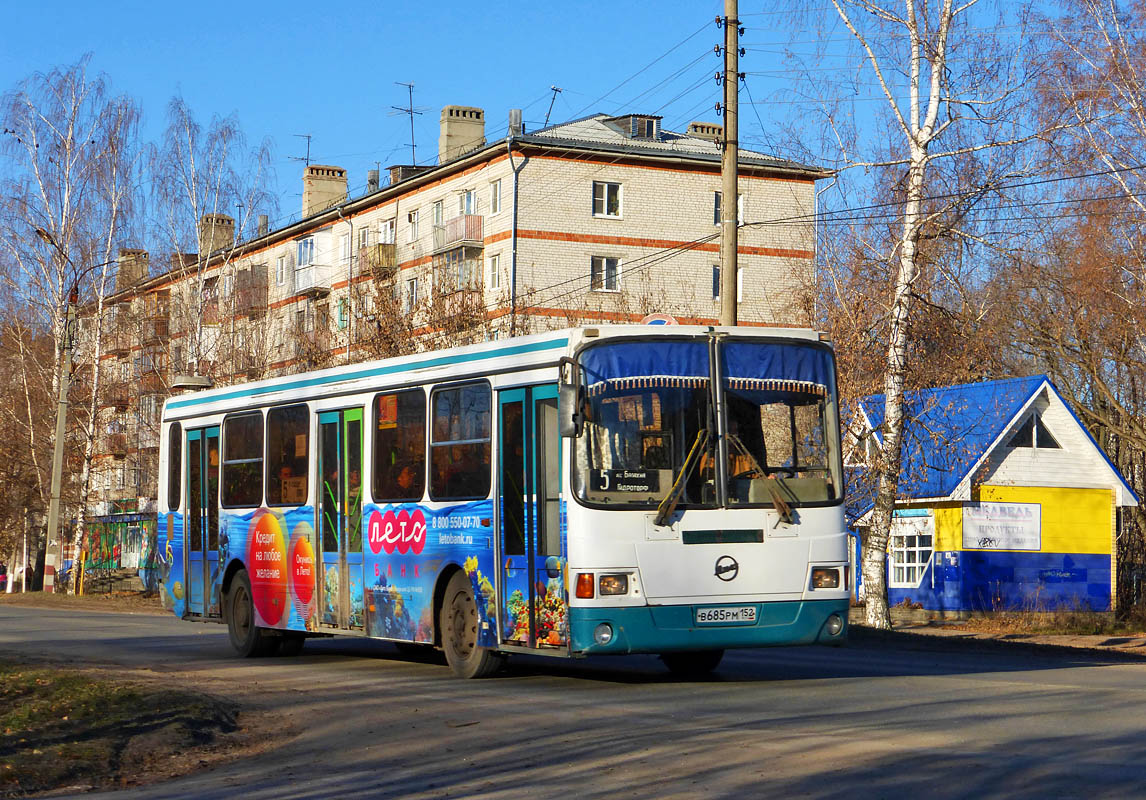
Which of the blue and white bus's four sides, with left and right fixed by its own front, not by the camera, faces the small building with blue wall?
left

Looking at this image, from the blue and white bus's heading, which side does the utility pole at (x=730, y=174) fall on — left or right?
on its left

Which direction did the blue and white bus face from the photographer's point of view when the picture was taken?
facing the viewer and to the right of the viewer
